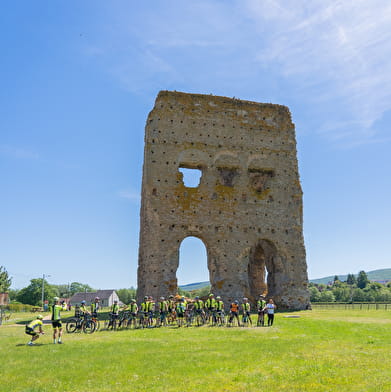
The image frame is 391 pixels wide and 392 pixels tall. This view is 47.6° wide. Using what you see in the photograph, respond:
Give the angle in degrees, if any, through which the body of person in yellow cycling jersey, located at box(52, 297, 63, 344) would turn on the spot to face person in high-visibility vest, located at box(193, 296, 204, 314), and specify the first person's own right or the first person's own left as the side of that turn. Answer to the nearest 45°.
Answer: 0° — they already face them

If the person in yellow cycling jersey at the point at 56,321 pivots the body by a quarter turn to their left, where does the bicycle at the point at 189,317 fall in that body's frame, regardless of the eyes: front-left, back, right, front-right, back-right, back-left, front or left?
right

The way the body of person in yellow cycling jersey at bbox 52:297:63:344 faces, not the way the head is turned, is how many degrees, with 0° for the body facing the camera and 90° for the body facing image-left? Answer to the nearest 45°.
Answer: approximately 225°

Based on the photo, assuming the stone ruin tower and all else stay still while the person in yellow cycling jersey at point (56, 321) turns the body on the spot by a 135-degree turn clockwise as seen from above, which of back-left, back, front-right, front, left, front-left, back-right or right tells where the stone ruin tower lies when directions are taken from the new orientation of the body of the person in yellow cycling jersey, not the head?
back-left

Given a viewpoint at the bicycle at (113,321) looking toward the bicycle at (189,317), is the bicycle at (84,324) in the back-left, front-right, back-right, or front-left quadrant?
back-right

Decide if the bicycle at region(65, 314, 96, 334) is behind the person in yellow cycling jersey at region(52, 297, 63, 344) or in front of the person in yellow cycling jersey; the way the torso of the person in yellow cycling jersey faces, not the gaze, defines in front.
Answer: in front

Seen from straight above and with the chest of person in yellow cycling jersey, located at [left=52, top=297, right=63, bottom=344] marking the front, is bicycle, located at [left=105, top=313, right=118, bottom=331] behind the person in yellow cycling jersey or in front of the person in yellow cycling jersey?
in front

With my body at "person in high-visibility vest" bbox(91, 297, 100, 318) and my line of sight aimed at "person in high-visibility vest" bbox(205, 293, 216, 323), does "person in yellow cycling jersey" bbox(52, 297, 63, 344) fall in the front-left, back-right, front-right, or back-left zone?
back-right

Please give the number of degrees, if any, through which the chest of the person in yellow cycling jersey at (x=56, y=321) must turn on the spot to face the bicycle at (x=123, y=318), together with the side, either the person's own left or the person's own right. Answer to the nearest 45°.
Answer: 0° — they already face it

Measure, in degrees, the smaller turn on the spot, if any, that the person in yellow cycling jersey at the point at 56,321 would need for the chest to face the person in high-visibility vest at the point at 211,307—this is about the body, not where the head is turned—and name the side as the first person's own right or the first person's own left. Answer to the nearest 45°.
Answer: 0° — they already face them
